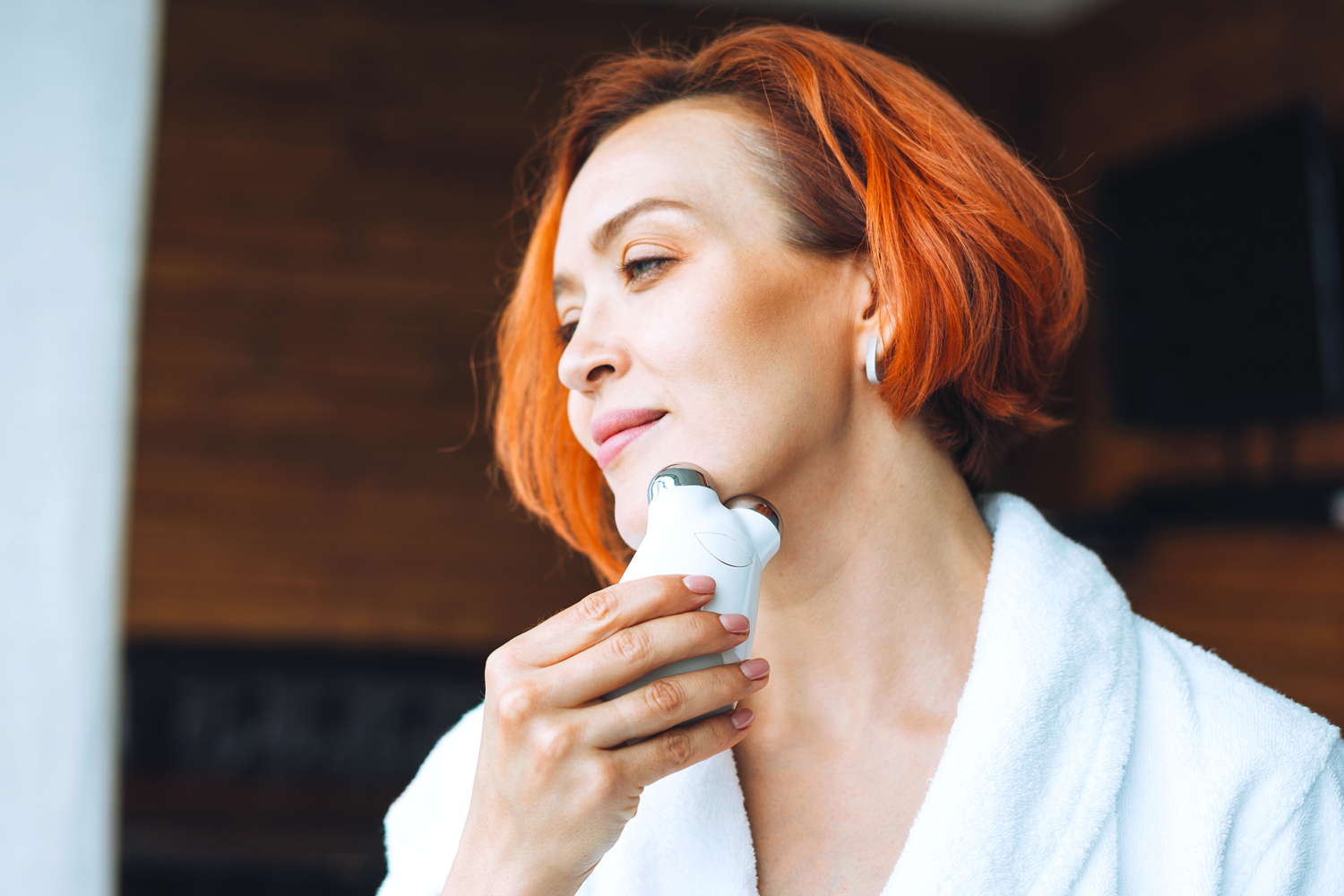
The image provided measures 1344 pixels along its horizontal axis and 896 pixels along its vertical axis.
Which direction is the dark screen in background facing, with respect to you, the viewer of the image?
facing the viewer and to the left of the viewer

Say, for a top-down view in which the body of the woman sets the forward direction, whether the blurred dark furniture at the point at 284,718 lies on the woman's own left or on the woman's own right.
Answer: on the woman's own right

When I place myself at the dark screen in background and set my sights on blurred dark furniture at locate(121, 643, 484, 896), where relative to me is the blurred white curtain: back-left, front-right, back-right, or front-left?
front-left
